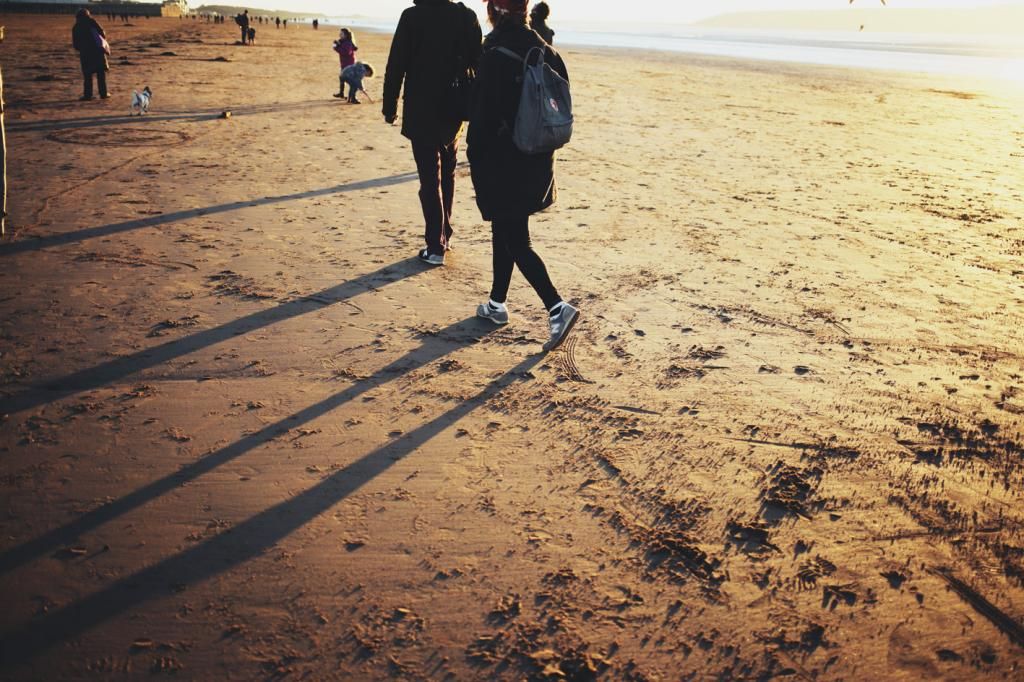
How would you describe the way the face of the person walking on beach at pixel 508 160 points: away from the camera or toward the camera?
away from the camera

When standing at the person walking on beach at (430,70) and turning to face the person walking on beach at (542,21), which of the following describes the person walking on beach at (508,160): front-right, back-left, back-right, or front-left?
back-right

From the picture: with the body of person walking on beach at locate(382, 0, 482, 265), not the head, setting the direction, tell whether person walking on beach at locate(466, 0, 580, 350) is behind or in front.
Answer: behind

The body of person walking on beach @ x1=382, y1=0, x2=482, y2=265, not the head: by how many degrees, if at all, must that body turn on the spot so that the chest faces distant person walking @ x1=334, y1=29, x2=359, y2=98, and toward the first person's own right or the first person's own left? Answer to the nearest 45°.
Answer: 0° — they already face them

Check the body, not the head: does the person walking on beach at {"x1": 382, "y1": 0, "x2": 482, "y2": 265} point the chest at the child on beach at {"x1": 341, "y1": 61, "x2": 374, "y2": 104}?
yes

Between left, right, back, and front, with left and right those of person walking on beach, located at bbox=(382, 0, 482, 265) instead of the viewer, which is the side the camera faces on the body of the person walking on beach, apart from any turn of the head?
back

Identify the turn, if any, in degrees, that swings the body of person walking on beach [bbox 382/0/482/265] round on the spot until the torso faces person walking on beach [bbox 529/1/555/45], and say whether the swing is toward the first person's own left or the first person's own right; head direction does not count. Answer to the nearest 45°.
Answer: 0° — they already face them
